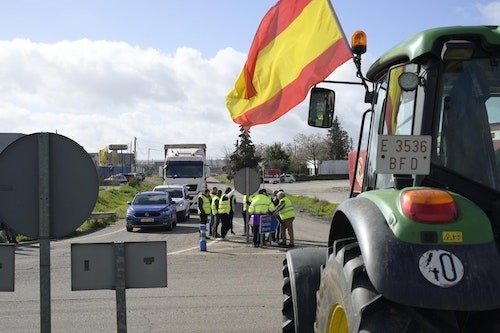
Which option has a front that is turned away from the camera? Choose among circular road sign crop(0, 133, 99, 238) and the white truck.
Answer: the circular road sign

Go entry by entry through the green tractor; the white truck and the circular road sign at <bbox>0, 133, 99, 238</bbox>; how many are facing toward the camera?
1

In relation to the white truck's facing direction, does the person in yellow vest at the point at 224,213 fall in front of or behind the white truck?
in front

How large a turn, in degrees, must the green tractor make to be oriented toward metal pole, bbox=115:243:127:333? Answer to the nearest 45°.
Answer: approximately 45° to its left

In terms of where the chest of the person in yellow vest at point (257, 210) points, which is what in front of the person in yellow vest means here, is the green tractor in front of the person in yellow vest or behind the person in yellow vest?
behind

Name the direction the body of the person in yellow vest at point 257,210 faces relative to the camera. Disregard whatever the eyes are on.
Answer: away from the camera

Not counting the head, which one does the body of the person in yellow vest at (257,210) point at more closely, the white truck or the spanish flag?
the white truck

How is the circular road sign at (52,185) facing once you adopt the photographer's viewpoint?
facing away from the viewer

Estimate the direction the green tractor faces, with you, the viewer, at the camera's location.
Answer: facing away from the viewer and to the left of the viewer

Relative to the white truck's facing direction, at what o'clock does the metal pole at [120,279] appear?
The metal pole is roughly at 12 o'clock from the white truck.

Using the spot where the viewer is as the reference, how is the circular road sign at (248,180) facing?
facing away from the viewer

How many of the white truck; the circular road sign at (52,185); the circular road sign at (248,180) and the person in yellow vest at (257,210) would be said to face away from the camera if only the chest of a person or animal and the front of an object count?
3
